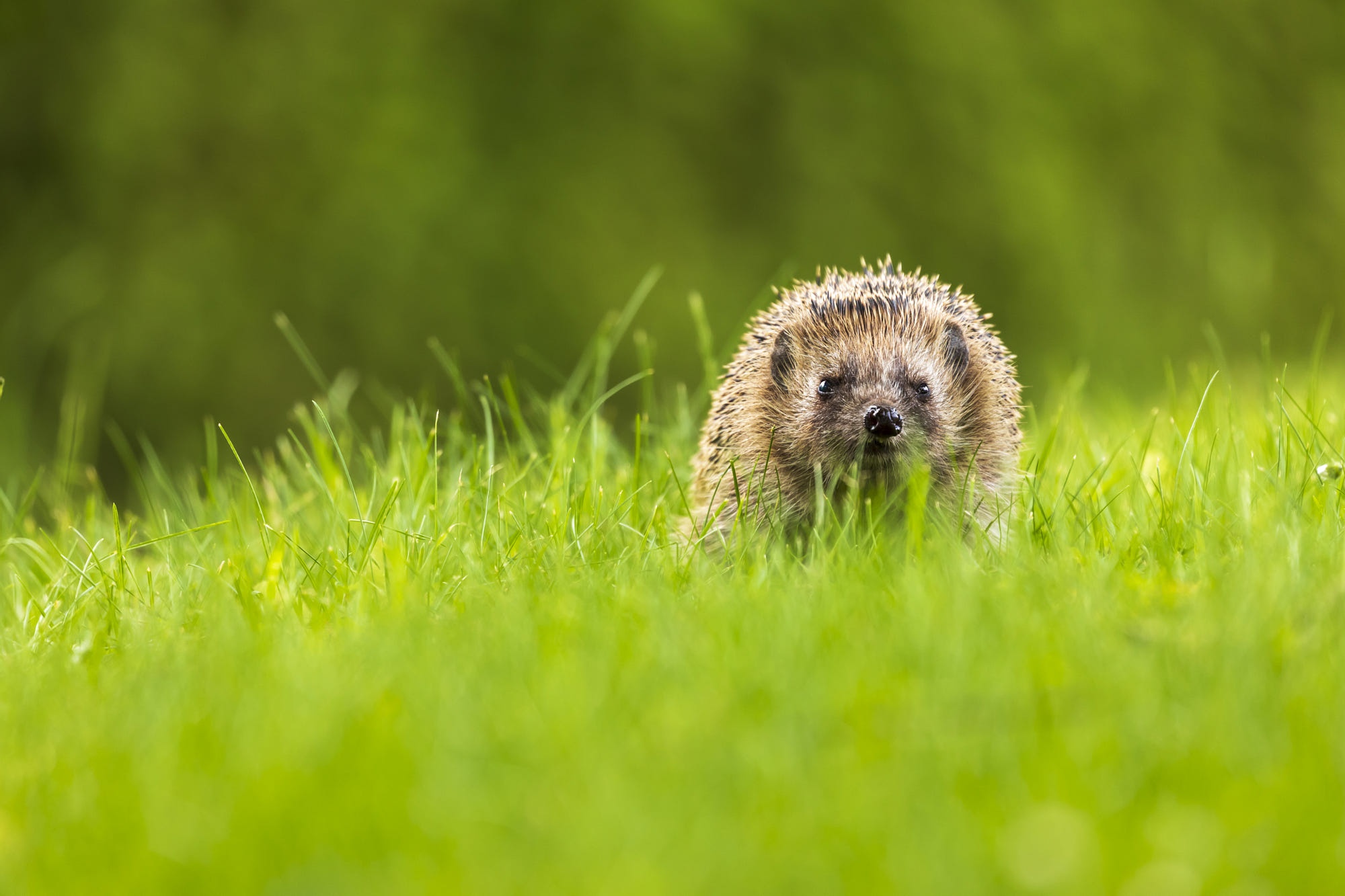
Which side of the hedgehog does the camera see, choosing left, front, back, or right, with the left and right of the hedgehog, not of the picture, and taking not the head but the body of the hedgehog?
front
